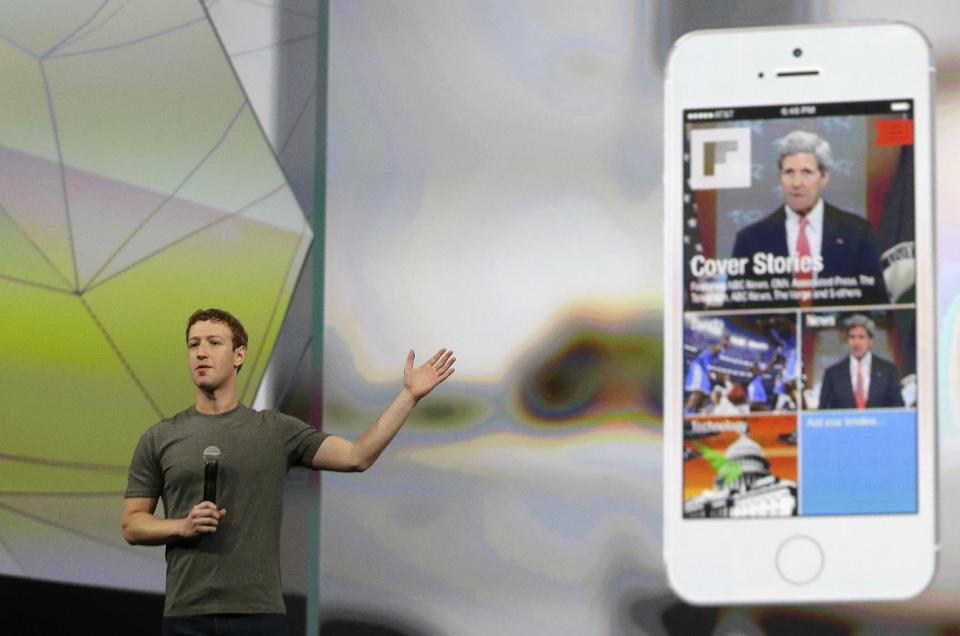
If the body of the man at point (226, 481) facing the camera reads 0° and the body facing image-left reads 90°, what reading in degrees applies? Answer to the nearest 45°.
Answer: approximately 0°

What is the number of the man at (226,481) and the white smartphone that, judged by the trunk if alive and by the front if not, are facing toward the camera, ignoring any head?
2

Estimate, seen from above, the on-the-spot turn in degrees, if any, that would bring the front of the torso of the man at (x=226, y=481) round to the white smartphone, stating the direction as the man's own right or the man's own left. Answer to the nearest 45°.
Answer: approximately 90° to the man's own left

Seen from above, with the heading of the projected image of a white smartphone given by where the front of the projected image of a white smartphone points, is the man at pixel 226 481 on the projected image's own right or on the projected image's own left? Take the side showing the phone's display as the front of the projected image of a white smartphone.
on the projected image's own right

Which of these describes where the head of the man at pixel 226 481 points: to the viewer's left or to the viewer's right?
to the viewer's left
